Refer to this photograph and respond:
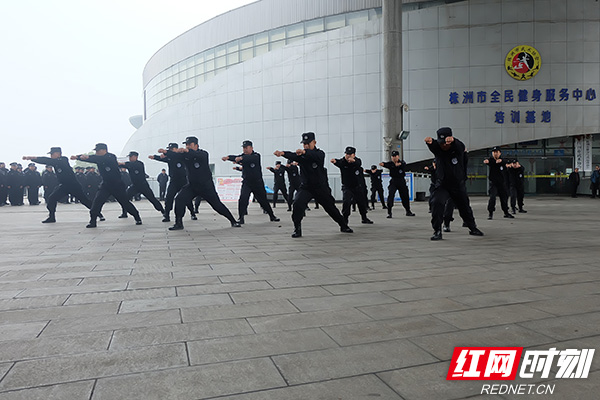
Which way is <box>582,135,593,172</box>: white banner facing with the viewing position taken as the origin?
facing the viewer

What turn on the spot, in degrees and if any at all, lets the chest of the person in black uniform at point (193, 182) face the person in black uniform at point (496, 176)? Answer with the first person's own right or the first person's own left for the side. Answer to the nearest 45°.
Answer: approximately 135° to the first person's own left

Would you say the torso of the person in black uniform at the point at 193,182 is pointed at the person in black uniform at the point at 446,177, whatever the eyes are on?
no

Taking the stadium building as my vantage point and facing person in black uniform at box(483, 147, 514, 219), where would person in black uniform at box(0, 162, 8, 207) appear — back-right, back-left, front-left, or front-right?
front-right

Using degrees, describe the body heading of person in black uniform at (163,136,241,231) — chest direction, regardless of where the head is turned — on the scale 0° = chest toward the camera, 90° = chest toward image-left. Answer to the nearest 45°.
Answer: approximately 45°

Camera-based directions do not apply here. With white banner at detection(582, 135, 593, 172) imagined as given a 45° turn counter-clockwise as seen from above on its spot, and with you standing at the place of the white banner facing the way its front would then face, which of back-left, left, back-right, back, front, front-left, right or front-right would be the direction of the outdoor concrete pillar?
right

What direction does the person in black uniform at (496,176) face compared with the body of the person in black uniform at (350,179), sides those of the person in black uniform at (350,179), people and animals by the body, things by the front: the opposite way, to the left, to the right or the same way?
the same way

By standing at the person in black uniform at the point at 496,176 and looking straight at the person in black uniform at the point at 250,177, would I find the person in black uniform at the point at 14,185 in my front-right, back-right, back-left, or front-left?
front-right

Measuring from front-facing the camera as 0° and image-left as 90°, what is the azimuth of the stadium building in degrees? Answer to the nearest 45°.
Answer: approximately 0°

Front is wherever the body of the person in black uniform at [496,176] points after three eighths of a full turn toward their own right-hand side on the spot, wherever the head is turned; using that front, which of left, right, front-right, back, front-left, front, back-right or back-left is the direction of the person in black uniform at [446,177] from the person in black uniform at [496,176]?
back

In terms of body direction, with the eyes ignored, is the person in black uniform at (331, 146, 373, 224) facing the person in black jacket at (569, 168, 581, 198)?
no

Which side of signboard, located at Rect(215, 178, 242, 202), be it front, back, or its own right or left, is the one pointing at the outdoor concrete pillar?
left

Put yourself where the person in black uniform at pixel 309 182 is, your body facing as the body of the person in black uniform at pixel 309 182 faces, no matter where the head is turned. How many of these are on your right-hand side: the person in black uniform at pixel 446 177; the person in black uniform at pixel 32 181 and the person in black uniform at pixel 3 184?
2

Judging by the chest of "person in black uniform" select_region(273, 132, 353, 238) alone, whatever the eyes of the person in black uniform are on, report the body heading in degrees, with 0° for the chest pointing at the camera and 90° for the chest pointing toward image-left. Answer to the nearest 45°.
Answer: approximately 45°

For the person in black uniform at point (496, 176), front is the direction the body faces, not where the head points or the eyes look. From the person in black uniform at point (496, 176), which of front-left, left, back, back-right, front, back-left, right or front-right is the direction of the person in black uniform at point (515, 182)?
back-right

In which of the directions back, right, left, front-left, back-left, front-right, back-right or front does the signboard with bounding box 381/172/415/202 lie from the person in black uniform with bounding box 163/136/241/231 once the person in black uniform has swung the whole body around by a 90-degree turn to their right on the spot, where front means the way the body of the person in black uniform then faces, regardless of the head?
right

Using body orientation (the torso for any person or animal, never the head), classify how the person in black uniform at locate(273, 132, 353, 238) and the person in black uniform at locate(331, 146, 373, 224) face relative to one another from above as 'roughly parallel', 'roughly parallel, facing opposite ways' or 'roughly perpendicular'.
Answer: roughly parallel

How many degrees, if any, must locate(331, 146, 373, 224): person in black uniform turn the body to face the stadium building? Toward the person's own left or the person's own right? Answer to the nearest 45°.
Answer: approximately 135° to the person's own right
